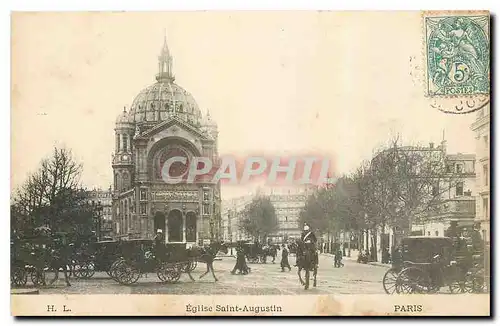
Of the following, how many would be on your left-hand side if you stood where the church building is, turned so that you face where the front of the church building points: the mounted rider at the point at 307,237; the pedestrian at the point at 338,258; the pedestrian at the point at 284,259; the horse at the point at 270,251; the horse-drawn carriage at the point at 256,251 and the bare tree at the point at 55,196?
5

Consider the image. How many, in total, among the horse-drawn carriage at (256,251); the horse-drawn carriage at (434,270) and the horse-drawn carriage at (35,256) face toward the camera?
0

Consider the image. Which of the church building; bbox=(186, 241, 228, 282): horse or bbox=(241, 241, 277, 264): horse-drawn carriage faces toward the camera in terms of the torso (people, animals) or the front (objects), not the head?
the church building

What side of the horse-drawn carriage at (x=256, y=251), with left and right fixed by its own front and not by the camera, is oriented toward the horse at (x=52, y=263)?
back

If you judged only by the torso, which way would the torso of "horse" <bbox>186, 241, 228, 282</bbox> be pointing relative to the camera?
to the viewer's right

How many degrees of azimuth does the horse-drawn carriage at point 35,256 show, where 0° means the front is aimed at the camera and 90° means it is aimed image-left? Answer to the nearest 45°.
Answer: approximately 270°
